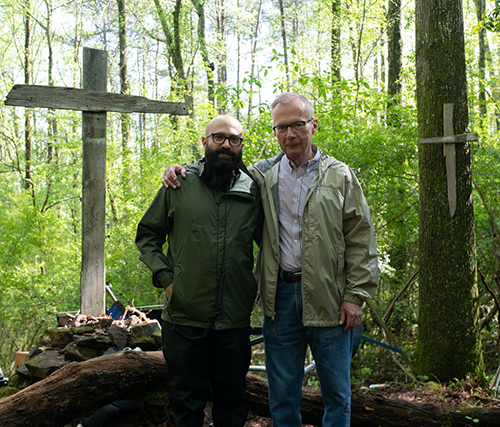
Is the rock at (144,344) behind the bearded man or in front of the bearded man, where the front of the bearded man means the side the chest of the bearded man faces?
behind

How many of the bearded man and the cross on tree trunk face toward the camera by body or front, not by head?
2

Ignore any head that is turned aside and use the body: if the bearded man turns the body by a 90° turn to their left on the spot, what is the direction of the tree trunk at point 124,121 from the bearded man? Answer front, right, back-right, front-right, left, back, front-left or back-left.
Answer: left

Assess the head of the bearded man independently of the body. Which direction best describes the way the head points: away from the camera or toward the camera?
toward the camera

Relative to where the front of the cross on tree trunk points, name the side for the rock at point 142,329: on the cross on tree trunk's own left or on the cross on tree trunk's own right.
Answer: on the cross on tree trunk's own right

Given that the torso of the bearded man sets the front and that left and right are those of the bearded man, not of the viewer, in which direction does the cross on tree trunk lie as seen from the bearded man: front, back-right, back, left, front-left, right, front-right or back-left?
back-left

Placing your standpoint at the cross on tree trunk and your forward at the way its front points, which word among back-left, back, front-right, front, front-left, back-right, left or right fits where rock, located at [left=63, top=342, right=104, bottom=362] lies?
front-right

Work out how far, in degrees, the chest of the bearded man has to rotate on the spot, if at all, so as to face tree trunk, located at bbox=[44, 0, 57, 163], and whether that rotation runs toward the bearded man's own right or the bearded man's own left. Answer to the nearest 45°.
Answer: approximately 180°

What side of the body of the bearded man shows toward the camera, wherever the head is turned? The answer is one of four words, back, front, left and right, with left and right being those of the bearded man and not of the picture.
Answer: front

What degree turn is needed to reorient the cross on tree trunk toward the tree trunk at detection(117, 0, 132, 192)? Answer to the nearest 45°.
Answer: approximately 135° to its right

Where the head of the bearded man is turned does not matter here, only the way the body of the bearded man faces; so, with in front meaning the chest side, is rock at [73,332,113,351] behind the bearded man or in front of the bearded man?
behind

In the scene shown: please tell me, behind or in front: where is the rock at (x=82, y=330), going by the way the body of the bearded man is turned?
behind

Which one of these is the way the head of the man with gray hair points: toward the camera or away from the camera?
toward the camera

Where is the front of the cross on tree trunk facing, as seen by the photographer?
facing the viewer
